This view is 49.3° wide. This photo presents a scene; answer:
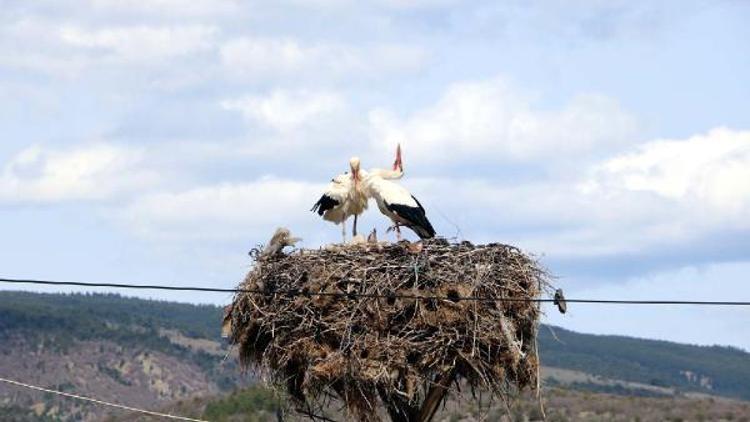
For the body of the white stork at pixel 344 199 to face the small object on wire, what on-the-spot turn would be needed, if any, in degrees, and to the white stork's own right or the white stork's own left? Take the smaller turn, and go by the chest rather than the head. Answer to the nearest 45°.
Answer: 0° — it already faces it

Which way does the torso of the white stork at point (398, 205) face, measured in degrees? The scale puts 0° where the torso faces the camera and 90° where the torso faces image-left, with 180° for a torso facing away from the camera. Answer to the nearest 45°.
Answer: approximately 90°

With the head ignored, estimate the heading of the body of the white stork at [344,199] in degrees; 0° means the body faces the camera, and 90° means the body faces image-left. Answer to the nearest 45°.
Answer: approximately 315°

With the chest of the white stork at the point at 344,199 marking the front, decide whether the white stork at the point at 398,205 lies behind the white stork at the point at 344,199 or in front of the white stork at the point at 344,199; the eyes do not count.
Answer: in front

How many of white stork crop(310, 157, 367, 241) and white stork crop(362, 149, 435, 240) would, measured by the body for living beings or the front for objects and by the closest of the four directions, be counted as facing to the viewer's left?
1
